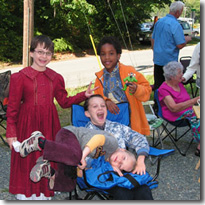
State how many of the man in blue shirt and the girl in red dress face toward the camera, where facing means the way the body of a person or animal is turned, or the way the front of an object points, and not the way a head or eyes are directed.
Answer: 1

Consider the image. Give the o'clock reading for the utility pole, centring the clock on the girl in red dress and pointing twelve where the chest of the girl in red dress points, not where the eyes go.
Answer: The utility pole is roughly at 6 o'clock from the girl in red dress.

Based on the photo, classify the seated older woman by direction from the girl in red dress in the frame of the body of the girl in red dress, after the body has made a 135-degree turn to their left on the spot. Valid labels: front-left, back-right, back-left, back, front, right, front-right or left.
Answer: front

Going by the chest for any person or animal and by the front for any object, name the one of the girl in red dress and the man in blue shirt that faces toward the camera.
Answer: the girl in red dress

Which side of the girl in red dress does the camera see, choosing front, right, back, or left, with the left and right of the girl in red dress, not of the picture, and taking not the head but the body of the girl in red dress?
front
